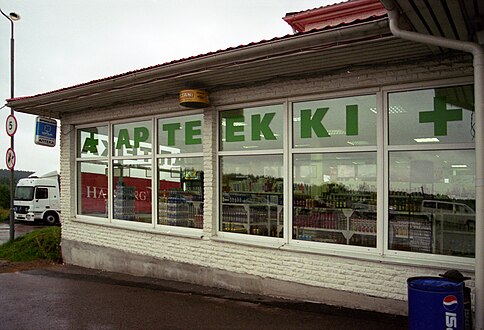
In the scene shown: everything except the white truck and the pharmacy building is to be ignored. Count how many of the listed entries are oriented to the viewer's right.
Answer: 0

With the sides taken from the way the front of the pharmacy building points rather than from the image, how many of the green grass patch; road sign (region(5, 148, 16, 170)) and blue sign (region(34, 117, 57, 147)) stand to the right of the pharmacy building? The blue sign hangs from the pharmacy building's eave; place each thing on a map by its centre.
3

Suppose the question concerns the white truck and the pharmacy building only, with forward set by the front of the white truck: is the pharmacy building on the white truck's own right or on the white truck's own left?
on the white truck's own left

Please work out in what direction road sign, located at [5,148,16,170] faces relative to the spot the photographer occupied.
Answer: facing the viewer and to the right of the viewer

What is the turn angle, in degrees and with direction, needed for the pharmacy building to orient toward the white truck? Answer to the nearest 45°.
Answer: approximately 90° to its right

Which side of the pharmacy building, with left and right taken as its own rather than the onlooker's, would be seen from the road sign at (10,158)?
right

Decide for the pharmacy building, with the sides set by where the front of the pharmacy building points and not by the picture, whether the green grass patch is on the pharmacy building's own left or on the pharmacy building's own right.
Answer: on the pharmacy building's own right

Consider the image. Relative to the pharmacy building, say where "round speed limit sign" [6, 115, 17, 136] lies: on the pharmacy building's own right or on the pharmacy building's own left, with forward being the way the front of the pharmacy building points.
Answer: on the pharmacy building's own right

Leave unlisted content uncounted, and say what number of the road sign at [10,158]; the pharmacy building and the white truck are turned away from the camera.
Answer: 0
